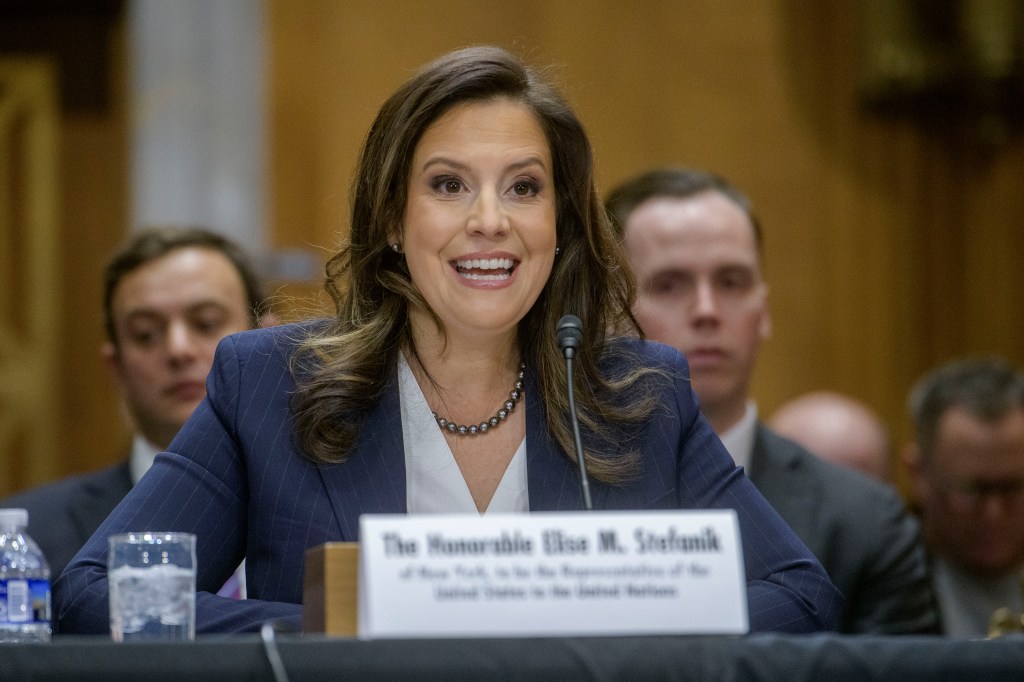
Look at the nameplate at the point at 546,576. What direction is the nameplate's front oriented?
toward the camera

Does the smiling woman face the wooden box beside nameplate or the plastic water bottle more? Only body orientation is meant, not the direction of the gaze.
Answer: the wooden box beside nameplate

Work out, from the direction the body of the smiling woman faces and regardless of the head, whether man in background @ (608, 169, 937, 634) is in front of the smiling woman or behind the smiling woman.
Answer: behind

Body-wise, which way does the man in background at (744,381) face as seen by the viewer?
toward the camera

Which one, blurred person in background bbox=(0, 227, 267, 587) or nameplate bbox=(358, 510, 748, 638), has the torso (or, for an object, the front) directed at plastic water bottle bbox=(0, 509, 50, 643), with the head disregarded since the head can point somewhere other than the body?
the blurred person in background

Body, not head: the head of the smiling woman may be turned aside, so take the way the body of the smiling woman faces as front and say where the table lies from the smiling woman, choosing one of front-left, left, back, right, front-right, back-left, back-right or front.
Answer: front

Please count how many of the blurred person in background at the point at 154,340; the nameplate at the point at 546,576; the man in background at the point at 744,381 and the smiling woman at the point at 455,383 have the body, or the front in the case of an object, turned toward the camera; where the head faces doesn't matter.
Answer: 4

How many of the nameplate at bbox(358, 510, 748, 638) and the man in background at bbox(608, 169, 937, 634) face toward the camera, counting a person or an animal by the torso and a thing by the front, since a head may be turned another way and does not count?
2

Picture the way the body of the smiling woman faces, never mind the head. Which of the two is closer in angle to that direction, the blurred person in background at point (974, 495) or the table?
the table

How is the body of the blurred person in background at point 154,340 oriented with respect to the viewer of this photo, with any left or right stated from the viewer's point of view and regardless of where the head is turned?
facing the viewer

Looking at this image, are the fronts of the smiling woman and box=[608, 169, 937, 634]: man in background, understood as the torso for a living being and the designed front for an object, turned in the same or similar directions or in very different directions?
same or similar directions

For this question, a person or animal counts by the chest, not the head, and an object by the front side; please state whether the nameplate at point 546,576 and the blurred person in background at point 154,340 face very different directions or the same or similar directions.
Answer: same or similar directions

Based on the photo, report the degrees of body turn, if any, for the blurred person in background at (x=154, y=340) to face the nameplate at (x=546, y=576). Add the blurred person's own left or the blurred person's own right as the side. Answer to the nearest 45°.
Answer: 0° — they already face it
